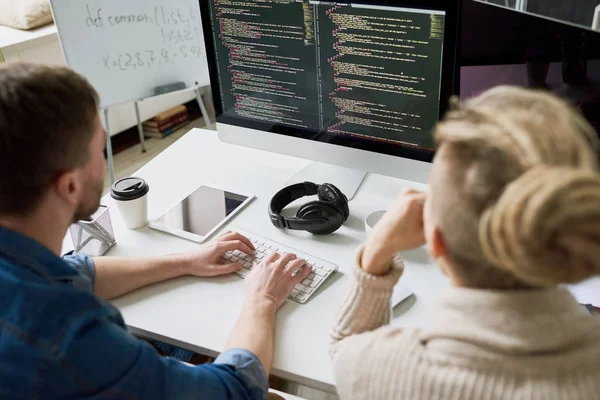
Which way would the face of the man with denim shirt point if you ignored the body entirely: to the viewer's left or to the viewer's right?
to the viewer's right

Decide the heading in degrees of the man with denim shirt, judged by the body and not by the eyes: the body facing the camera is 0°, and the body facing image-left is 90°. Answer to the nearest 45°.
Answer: approximately 225°

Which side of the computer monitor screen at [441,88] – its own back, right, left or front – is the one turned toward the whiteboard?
right

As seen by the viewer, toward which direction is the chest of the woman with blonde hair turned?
away from the camera

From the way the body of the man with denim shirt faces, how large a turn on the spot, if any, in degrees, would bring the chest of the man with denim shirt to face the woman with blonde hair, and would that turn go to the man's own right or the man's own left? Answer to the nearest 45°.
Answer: approximately 90° to the man's own right

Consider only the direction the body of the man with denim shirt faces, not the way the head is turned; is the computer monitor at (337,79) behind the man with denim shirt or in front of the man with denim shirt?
in front

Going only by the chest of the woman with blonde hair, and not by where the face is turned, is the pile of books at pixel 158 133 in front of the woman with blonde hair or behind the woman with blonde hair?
in front

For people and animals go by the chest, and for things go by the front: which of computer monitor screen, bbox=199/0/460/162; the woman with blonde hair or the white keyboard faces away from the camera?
the woman with blonde hair

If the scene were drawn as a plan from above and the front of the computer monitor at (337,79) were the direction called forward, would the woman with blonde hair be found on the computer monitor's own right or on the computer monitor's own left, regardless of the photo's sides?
on the computer monitor's own left

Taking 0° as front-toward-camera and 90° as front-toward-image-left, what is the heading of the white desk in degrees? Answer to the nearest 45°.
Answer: approximately 45°

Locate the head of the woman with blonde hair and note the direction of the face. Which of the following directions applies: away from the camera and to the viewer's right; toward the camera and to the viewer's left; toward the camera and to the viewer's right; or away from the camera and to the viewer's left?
away from the camera and to the viewer's left
